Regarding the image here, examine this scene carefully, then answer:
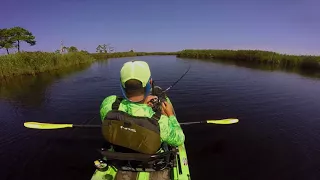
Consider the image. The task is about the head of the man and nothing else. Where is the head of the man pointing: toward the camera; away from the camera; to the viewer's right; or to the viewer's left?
away from the camera

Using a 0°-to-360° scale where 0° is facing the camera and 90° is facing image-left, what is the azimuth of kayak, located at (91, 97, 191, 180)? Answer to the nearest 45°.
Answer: approximately 180°

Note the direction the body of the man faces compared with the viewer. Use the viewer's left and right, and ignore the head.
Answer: facing away from the viewer

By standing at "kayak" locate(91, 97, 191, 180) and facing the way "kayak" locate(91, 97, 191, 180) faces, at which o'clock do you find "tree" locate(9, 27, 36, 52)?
The tree is roughly at 11 o'clock from the kayak.

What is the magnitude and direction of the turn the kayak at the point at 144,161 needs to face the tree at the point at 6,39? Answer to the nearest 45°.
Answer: approximately 45° to its left
